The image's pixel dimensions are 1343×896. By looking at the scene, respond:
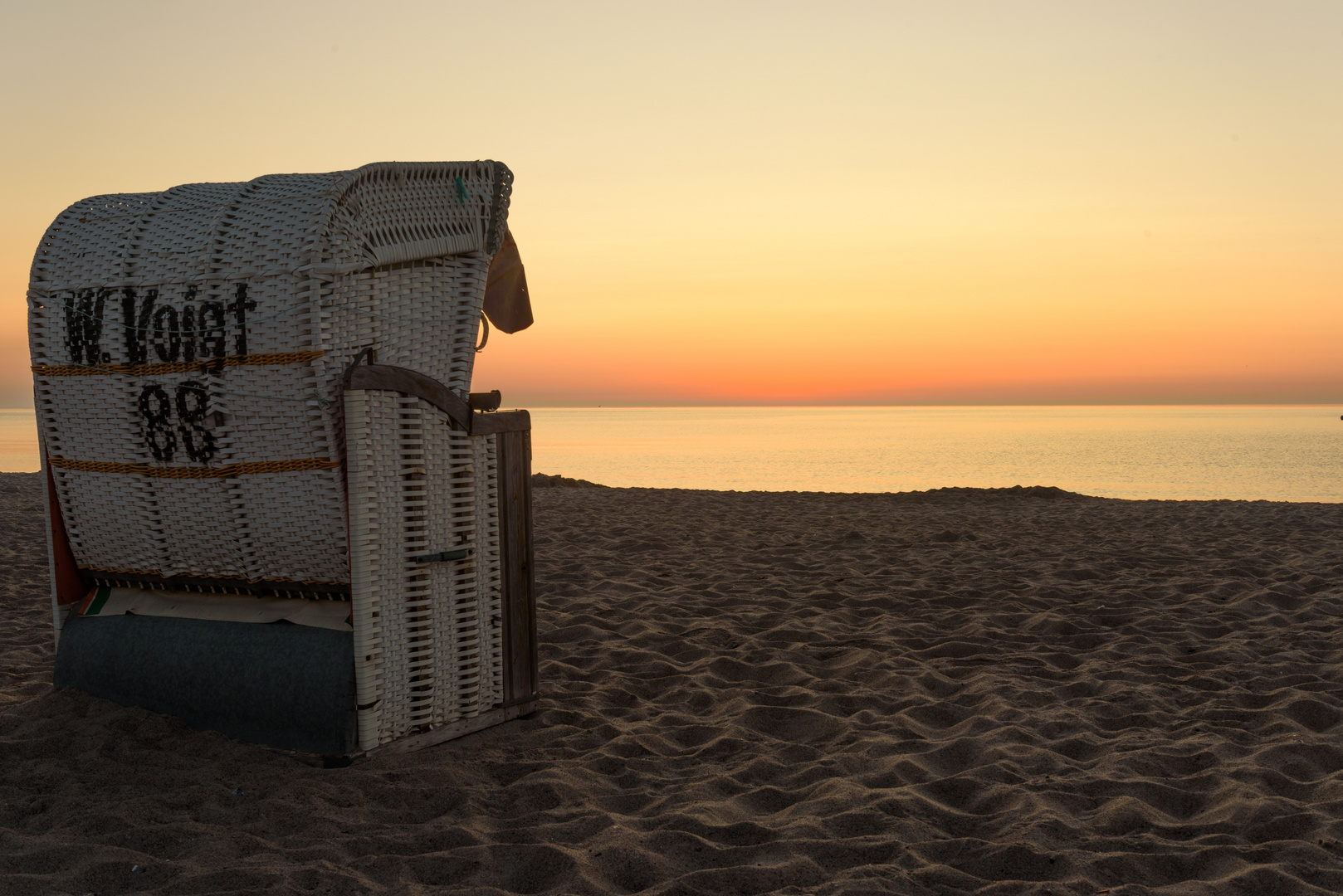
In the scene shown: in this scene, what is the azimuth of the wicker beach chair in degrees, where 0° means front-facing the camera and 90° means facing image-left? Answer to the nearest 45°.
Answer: approximately 225°
